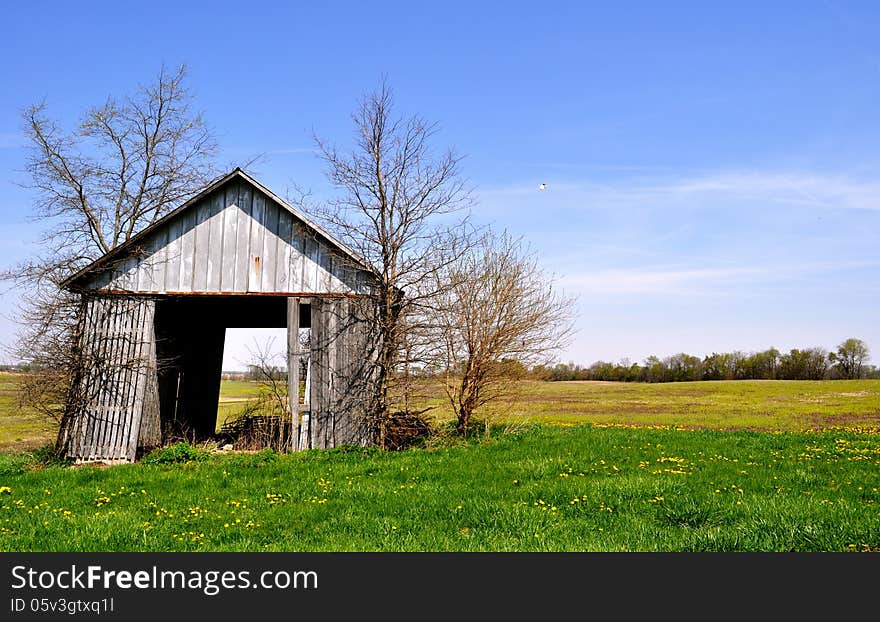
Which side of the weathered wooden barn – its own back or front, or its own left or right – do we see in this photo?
front
